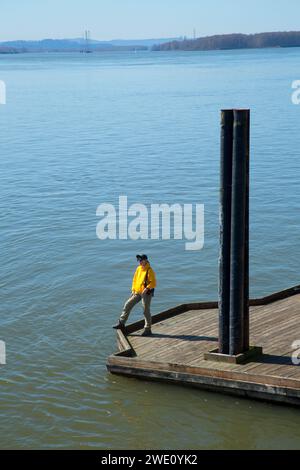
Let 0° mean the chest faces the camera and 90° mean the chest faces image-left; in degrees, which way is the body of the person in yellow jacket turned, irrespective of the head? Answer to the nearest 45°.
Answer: approximately 45°

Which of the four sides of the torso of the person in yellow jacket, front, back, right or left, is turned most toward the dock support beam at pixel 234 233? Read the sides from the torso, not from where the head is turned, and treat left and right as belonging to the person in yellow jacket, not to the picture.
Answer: left
